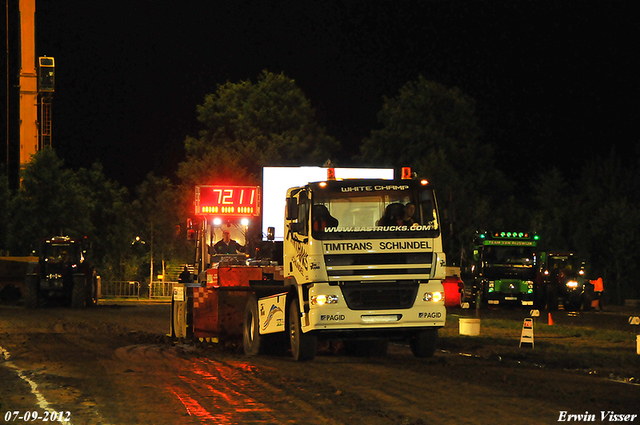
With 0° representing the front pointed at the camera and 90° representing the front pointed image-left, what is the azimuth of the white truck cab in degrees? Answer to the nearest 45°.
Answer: approximately 0°

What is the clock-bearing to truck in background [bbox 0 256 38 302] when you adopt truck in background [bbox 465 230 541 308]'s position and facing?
truck in background [bbox 0 256 38 302] is roughly at 3 o'clock from truck in background [bbox 465 230 541 308].

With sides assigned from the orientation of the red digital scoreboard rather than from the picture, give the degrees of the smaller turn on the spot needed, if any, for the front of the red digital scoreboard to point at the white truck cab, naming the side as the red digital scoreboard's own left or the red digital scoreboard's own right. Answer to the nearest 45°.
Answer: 0° — it already faces it

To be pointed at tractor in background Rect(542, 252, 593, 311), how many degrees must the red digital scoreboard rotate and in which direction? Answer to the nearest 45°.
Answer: approximately 135° to its left

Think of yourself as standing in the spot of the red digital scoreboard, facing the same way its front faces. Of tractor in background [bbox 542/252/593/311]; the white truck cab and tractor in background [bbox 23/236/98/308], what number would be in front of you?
1

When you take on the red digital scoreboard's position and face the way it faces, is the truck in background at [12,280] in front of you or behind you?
behind

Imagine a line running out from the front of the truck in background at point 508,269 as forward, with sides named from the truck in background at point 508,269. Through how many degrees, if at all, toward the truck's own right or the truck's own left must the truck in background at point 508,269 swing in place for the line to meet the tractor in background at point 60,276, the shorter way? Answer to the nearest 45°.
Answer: approximately 90° to the truck's own right

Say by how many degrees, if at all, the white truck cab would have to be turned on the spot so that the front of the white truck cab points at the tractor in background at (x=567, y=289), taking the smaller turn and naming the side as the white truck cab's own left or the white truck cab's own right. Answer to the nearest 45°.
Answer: approximately 180°
